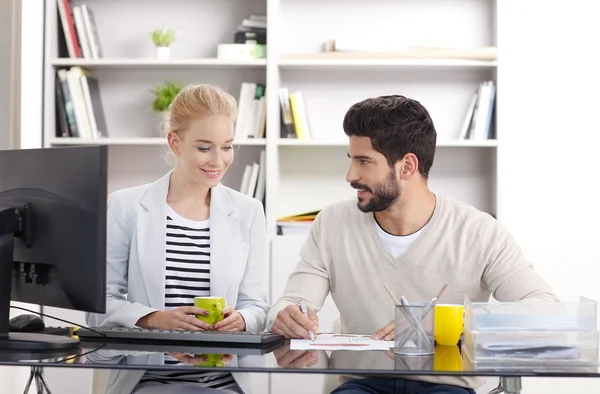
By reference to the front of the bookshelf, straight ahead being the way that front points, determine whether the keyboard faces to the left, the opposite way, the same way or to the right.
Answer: the opposite way

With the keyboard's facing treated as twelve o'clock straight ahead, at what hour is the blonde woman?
The blonde woman is roughly at 12 o'clock from the keyboard.

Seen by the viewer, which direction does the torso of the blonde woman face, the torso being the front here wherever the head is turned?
toward the camera

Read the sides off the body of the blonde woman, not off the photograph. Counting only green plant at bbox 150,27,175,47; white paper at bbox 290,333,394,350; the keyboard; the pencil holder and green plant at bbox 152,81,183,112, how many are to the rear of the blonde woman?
2

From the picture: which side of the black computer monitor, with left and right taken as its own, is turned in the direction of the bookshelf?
front

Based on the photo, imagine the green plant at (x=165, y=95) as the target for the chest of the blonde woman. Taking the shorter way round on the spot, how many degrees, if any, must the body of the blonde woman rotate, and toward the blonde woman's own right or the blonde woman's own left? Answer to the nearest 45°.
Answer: approximately 180°

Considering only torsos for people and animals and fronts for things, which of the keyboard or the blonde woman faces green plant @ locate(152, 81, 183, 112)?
the keyboard

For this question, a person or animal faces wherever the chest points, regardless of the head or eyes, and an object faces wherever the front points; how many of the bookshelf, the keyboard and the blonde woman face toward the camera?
2

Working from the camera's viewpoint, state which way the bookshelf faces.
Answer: facing the viewer

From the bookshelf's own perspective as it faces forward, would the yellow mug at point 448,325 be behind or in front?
in front

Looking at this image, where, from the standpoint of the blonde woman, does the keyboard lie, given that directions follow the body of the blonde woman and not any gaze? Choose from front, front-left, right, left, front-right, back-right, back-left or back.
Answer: front

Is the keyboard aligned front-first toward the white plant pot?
yes

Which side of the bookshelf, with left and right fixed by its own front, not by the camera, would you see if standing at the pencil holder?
front

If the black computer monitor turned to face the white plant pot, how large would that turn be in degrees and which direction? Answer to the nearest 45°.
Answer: approximately 45° to its left

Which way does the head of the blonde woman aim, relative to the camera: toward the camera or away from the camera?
toward the camera

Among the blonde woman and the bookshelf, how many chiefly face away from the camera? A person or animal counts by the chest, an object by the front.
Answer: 0

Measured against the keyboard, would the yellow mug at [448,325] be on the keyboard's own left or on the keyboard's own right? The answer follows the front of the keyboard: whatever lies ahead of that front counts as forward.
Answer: on the keyboard's own right

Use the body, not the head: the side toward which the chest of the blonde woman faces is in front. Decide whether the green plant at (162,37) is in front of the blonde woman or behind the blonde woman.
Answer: behind

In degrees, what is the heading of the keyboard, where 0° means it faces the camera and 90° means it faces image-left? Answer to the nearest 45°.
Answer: approximately 180°
